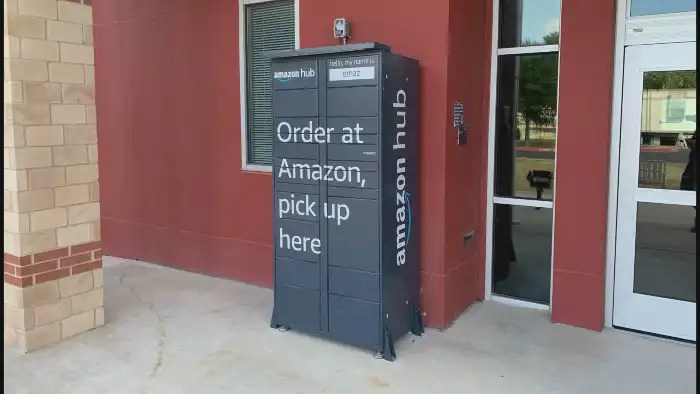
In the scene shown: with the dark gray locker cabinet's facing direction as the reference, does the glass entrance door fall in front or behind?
behind

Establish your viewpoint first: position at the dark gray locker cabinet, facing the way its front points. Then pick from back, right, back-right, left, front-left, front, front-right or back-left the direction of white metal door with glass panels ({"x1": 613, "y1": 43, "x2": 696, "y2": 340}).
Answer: back-left

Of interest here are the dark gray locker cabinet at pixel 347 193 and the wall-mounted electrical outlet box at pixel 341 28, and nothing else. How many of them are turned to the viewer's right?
0

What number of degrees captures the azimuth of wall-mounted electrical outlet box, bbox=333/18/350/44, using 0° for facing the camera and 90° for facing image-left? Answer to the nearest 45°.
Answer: approximately 45°

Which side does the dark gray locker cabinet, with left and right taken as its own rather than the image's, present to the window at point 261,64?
right

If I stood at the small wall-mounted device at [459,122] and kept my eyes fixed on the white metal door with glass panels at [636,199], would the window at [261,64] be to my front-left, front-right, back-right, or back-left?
back-left

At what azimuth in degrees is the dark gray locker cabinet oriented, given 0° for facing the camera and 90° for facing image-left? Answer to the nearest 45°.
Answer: approximately 45°

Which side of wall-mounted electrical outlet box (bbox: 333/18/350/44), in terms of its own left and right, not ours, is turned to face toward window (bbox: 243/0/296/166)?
right
